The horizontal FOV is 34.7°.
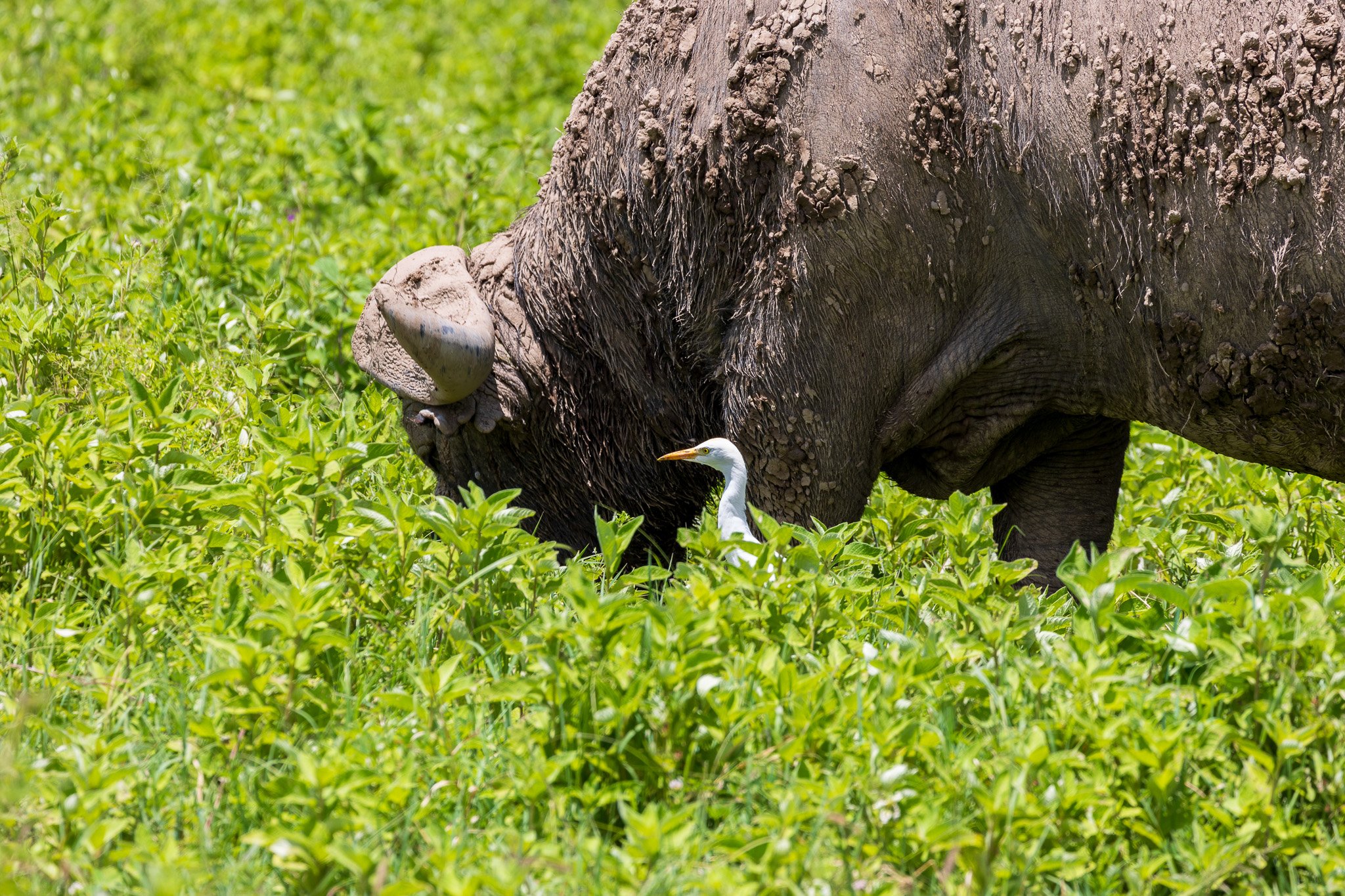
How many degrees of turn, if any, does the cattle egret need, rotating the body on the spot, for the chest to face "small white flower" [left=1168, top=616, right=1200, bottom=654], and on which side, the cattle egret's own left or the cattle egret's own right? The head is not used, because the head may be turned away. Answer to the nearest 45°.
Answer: approximately 135° to the cattle egret's own left

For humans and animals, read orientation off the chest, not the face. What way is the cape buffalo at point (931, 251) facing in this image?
to the viewer's left

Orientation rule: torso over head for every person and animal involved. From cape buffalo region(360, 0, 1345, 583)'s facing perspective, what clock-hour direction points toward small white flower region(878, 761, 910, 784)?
The small white flower is roughly at 9 o'clock from the cape buffalo.

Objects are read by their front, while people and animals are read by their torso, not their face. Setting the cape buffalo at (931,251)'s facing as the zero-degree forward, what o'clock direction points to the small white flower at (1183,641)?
The small white flower is roughly at 8 o'clock from the cape buffalo.

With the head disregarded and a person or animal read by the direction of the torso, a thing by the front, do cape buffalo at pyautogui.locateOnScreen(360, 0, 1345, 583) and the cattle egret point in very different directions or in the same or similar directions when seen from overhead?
same or similar directions

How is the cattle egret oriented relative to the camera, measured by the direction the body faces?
to the viewer's left

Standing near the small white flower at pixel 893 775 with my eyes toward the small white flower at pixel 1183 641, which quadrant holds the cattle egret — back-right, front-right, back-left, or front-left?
front-left

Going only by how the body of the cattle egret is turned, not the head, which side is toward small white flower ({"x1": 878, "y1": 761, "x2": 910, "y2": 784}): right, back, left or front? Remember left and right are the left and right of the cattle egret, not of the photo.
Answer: left

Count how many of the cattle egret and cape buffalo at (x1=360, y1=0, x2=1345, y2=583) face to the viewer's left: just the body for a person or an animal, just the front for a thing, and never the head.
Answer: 2
